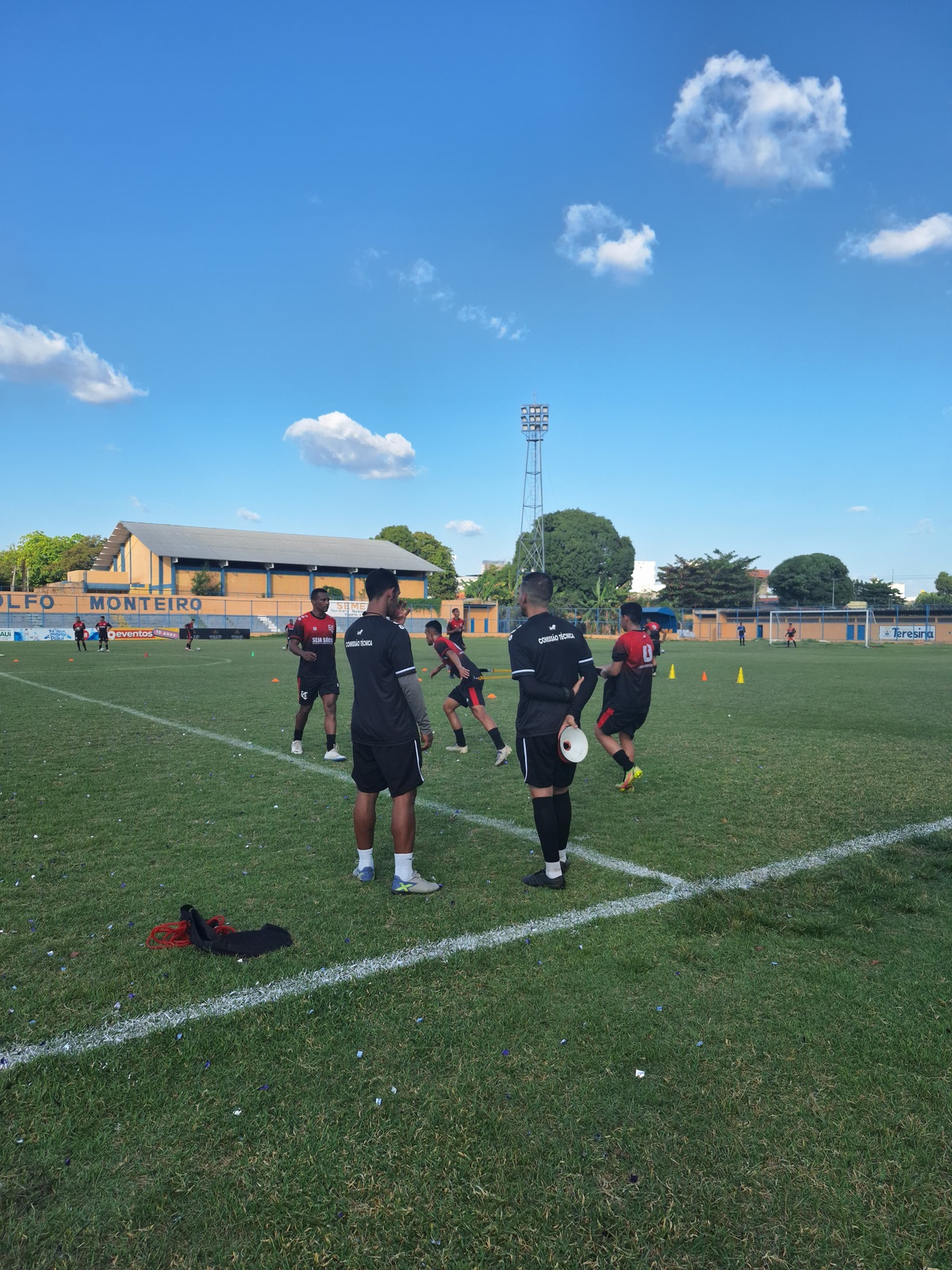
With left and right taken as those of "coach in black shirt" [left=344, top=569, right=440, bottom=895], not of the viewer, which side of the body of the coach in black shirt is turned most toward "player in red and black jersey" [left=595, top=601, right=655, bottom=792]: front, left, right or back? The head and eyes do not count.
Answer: front

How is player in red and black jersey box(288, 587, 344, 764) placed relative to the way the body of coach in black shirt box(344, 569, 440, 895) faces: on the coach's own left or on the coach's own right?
on the coach's own left

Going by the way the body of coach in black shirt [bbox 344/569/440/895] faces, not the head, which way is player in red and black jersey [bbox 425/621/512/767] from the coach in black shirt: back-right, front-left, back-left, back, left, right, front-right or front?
front-left

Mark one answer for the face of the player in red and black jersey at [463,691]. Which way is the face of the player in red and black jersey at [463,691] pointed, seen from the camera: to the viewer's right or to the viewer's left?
to the viewer's left

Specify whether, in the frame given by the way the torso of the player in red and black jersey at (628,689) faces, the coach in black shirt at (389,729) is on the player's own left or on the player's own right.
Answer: on the player's own left

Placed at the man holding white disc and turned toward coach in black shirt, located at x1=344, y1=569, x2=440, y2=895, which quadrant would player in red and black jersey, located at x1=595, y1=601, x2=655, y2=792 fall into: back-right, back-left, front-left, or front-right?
back-right

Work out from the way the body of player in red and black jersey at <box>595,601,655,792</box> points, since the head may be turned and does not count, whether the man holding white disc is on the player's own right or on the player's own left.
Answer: on the player's own left

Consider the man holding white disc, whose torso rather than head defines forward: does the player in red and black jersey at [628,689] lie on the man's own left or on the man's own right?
on the man's own right

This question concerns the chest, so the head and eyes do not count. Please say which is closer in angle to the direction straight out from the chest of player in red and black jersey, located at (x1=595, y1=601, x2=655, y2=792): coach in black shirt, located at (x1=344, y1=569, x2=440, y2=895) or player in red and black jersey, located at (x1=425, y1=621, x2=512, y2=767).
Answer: the player in red and black jersey

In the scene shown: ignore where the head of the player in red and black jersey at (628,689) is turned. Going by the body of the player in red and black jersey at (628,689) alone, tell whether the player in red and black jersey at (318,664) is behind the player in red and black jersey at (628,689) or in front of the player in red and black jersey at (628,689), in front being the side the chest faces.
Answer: in front

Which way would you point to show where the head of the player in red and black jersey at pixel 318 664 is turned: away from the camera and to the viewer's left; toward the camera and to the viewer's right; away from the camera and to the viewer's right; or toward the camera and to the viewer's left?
toward the camera and to the viewer's right

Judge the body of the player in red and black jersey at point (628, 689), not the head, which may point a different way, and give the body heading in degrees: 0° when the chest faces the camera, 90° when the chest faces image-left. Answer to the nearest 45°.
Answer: approximately 135°
